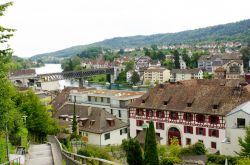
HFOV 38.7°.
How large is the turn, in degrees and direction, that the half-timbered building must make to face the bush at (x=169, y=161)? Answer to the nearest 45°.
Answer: approximately 45° to its left

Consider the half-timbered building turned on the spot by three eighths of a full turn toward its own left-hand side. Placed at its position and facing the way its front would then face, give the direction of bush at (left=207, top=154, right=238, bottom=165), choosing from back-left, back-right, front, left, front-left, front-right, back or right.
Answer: right

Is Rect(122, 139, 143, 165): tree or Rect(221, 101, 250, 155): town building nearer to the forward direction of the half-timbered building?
the tree

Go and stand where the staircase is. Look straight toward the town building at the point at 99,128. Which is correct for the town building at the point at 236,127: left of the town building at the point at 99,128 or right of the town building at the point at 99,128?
right

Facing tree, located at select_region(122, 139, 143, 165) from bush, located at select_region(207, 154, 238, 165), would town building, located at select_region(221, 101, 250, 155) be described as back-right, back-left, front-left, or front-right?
back-right

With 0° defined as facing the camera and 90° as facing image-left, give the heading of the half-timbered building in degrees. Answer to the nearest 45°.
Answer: approximately 45°

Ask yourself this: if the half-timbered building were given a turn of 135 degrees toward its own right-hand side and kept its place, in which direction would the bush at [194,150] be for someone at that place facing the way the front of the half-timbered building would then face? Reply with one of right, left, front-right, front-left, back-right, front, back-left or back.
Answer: back

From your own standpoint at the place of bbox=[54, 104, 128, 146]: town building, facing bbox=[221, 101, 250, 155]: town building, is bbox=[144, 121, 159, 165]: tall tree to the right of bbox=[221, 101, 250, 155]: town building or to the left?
right

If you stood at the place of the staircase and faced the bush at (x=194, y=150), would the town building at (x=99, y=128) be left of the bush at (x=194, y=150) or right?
left

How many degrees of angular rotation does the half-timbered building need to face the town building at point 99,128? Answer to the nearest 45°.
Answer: approximately 45° to its right
